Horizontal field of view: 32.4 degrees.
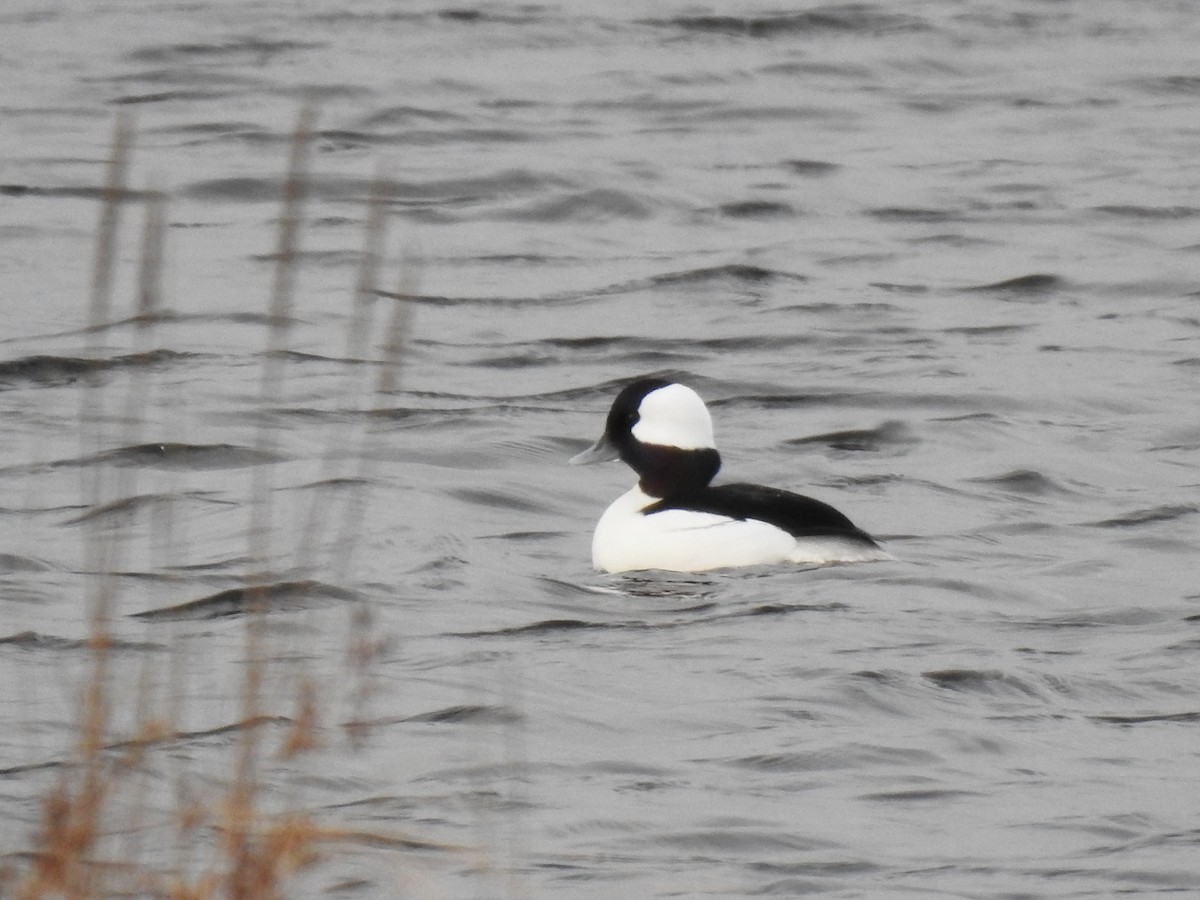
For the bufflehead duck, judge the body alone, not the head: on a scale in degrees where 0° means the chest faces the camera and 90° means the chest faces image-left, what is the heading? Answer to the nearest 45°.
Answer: approximately 90°

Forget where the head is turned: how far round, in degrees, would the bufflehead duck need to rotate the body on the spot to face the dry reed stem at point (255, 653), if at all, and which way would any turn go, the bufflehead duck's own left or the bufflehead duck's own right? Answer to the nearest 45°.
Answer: approximately 90° to the bufflehead duck's own left

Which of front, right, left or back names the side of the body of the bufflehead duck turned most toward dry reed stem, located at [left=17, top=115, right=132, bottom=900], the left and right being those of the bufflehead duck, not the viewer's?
left
